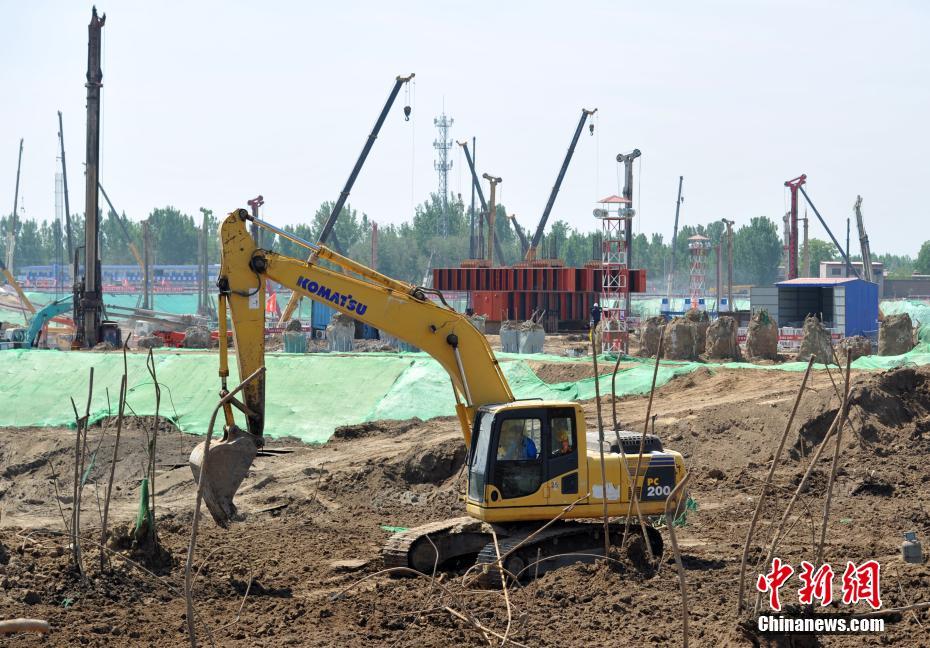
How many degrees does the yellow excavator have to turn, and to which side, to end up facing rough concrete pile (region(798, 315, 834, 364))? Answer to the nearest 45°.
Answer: approximately 135° to its right

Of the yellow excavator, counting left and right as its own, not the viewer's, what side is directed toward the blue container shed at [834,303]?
right

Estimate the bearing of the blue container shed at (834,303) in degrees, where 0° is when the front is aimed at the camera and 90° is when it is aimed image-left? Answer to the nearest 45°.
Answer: approximately 45°

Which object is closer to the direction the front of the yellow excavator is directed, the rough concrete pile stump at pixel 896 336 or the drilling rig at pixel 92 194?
the drilling rig

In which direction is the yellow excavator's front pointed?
to the viewer's left
